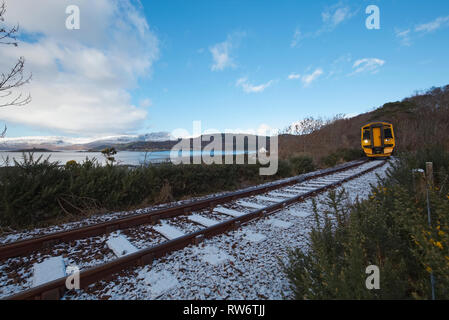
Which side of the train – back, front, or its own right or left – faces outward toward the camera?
front
